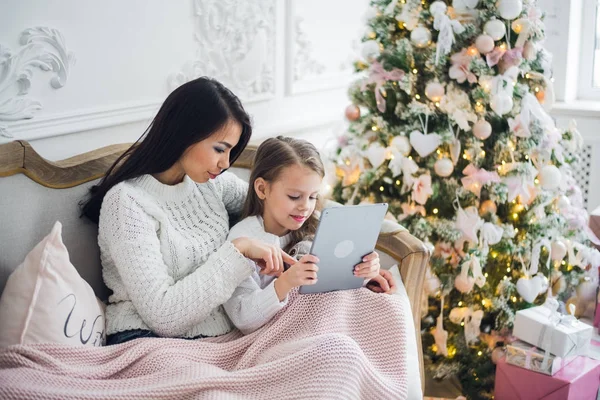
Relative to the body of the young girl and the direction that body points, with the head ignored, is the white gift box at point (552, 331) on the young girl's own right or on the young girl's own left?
on the young girl's own left

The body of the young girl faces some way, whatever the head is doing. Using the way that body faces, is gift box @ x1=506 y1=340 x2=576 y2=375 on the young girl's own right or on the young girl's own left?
on the young girl's own left

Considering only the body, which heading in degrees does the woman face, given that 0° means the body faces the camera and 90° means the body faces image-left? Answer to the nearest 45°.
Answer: approximately 315°

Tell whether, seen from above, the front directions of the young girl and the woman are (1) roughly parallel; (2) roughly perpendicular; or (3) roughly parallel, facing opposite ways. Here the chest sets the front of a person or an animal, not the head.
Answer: roughly parallel

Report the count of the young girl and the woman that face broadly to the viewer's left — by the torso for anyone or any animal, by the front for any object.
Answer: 0

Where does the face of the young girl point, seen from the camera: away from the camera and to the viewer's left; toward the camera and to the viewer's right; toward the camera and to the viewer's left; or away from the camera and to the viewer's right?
toward the camera and to the viewer's right

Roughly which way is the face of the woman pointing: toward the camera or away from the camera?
toward the camera
